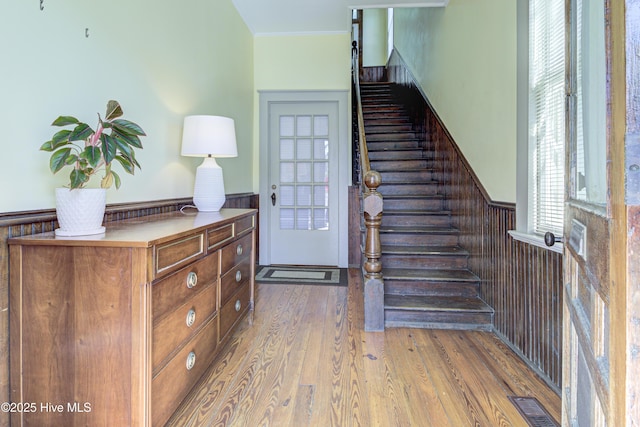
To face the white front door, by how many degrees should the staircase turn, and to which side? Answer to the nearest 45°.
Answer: approximately 135° to its right

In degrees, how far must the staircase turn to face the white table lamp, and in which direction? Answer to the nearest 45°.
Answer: approximately 45° to its right

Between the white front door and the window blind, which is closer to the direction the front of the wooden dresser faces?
the window blind

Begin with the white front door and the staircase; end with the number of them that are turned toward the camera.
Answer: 2

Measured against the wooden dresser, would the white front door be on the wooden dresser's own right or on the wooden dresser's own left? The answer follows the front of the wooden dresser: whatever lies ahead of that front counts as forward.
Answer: on the wooden dresser's own left

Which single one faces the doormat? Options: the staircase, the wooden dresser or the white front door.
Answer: the white front door

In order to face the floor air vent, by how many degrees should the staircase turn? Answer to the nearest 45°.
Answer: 0° — it already faces it

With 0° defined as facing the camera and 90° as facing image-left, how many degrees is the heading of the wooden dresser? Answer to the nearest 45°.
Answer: approximately 315°
